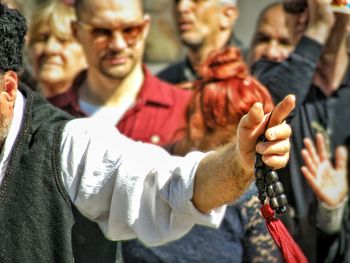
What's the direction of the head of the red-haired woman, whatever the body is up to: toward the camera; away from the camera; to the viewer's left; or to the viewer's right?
away from the camera

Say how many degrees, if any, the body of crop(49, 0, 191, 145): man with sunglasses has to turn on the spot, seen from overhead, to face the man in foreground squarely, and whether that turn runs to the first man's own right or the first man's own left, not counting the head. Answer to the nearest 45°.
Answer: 0° — they already face them

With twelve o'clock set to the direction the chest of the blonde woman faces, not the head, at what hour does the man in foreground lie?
The man in foreground is roughly at 12 o'clock from the blonde woman.

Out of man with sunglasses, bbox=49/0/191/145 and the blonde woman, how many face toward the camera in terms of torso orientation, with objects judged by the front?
2

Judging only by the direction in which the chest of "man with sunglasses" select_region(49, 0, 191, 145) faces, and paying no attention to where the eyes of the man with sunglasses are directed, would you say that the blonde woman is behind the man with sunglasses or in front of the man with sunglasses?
behind

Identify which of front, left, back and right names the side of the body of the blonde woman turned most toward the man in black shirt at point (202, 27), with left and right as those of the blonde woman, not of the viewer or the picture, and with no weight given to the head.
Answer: left

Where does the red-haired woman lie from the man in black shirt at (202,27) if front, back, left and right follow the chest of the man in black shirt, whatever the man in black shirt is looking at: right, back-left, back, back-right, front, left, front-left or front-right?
front-left
